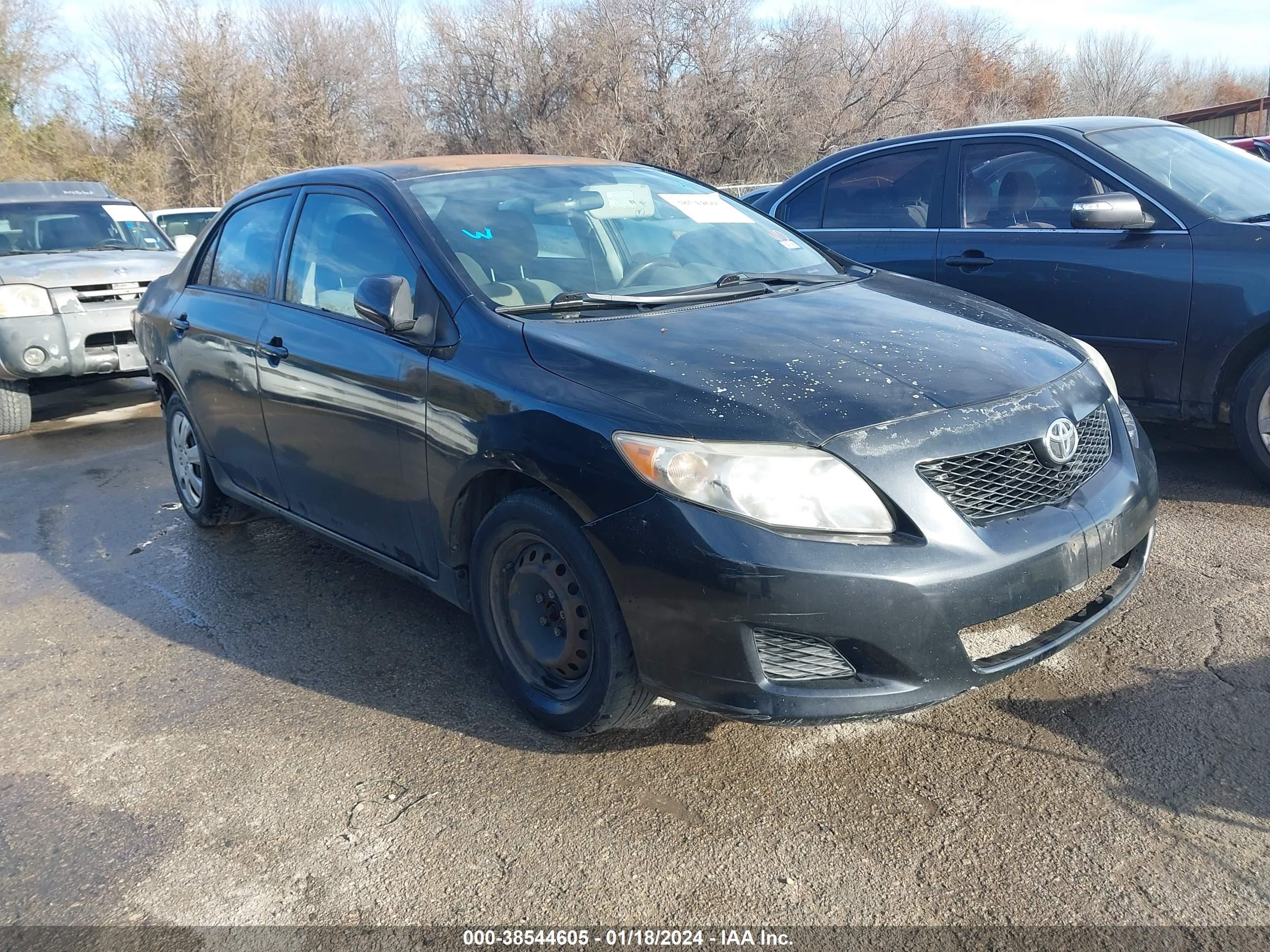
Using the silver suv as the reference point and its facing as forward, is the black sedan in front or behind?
in front

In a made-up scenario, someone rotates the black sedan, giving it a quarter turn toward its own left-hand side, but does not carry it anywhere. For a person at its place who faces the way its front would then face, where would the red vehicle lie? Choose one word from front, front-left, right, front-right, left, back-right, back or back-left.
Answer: front

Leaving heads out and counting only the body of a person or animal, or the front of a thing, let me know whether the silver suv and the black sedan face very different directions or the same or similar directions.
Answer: same or similar directions

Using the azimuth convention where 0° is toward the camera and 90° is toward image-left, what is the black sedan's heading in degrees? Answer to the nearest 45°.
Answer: approximately 315°

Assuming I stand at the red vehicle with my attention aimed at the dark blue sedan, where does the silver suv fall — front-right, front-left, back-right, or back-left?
front-right

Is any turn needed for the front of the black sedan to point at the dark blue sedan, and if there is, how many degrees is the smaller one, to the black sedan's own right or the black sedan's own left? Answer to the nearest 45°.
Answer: approximately 90° to the black sedan's own left

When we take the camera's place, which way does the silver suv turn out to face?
facing the viewer and to the right of the viewer

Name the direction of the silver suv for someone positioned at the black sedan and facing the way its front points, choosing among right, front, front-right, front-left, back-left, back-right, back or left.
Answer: back

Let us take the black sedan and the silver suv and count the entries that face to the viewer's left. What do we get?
0
